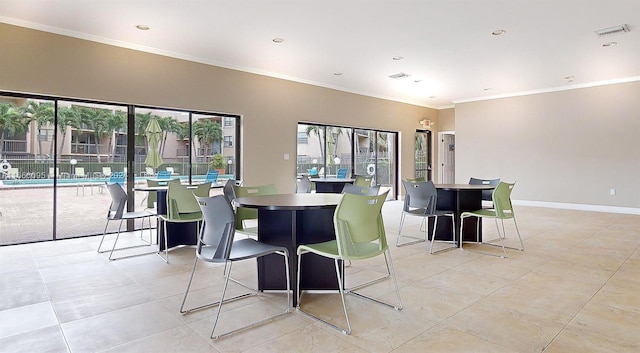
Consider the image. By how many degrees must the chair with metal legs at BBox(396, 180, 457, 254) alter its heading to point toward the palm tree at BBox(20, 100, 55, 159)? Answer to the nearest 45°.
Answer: approximately 135° to its left

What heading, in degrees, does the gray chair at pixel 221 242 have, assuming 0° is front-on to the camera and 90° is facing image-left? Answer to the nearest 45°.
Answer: approximately 225°

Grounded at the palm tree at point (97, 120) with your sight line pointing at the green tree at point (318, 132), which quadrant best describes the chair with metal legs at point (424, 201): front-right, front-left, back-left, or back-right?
front-right

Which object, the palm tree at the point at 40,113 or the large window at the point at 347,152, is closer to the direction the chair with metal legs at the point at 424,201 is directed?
the large window

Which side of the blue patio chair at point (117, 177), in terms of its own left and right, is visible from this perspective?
front

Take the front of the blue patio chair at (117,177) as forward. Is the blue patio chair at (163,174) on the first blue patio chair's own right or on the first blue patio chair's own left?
on the first blue patio chair's own left

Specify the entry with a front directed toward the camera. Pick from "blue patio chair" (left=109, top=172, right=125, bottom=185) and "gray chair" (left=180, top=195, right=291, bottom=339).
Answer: the blue patio chair

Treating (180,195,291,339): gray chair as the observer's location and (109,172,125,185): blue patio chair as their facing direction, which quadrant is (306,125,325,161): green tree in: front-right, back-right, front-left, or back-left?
front-right

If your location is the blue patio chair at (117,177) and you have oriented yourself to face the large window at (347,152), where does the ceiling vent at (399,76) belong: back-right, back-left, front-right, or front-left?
front-right

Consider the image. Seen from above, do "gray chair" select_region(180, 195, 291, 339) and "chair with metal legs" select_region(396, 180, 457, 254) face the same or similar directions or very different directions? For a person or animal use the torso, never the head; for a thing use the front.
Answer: same or similar directions

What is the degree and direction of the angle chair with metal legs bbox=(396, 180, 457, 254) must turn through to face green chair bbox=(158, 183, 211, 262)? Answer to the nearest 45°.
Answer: approximately 180°

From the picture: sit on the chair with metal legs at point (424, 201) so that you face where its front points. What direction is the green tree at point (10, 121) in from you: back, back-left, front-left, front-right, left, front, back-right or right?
back-left

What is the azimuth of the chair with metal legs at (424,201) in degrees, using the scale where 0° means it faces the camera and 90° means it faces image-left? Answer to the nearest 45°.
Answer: approximately 225°

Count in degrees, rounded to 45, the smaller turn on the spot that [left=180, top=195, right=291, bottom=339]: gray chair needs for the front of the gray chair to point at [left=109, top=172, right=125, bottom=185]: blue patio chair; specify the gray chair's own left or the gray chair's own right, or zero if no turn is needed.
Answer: approximately 90° to the gray chair's own left
